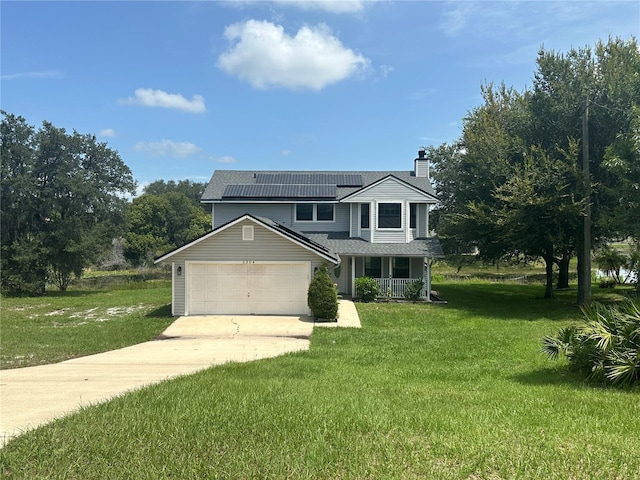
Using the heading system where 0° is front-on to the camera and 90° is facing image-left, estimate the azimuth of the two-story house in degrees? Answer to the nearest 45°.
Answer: approximately 0°

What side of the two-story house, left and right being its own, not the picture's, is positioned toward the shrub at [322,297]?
front

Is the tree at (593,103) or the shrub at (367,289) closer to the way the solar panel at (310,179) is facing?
the shrub

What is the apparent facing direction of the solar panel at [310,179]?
toward the camera

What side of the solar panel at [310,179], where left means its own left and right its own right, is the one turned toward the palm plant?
front

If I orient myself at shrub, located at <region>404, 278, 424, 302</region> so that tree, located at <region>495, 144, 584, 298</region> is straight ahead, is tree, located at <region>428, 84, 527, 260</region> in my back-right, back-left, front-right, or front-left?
front-left

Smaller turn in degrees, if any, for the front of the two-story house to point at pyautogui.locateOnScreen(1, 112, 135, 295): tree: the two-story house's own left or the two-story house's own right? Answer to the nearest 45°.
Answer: approximately 135° to the two-story house's own right

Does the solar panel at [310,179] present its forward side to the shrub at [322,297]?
yes

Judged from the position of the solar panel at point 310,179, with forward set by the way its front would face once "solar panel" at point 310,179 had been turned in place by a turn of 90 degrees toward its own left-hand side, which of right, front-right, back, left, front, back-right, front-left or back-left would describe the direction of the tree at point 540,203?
front-right

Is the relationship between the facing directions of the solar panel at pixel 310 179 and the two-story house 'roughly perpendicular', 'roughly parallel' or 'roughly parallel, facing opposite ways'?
roughly parallel
